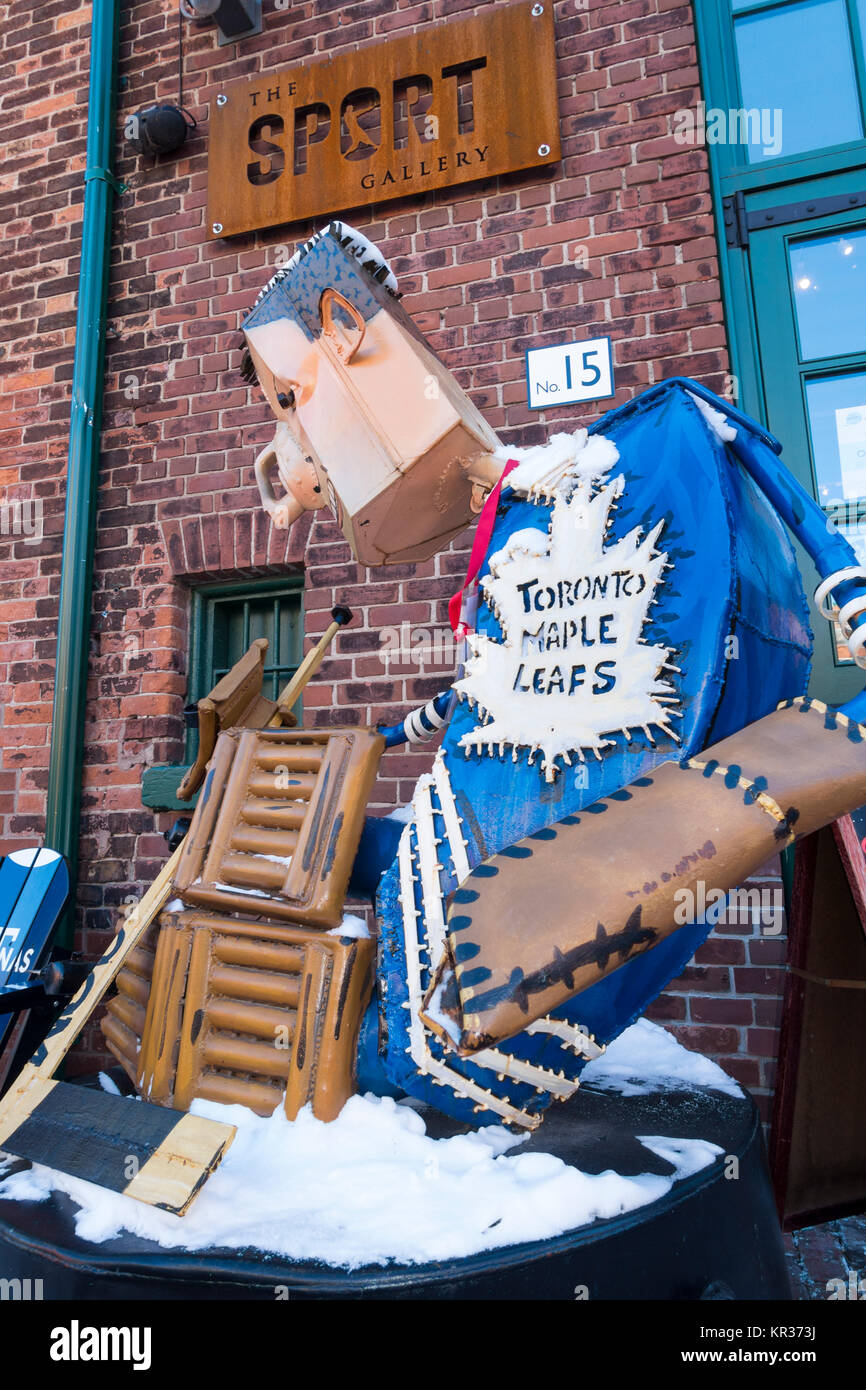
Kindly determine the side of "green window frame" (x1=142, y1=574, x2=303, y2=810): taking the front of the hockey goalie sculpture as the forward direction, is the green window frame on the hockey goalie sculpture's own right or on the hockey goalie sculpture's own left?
on the hockey goalie sculpture's own right

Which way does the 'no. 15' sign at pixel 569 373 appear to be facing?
toward the camera

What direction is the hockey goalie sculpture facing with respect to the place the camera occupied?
facing the viewer and to the left of the viewer

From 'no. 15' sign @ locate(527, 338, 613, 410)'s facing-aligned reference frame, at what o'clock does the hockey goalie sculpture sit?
The hockey goalie sculpture is roughly at 12 o'clock from the 'no. 15' sign.

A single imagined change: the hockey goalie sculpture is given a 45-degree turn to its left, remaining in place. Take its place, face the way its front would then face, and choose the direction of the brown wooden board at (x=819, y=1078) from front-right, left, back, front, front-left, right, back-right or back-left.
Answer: back-left

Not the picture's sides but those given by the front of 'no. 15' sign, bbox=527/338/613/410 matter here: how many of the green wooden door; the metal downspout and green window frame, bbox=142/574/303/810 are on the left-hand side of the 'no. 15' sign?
1

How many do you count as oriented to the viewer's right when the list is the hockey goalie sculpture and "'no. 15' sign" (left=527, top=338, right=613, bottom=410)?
0

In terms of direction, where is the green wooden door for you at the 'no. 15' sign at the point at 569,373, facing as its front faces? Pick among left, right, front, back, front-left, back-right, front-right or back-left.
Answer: left

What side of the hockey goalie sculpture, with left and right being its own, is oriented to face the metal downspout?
right
